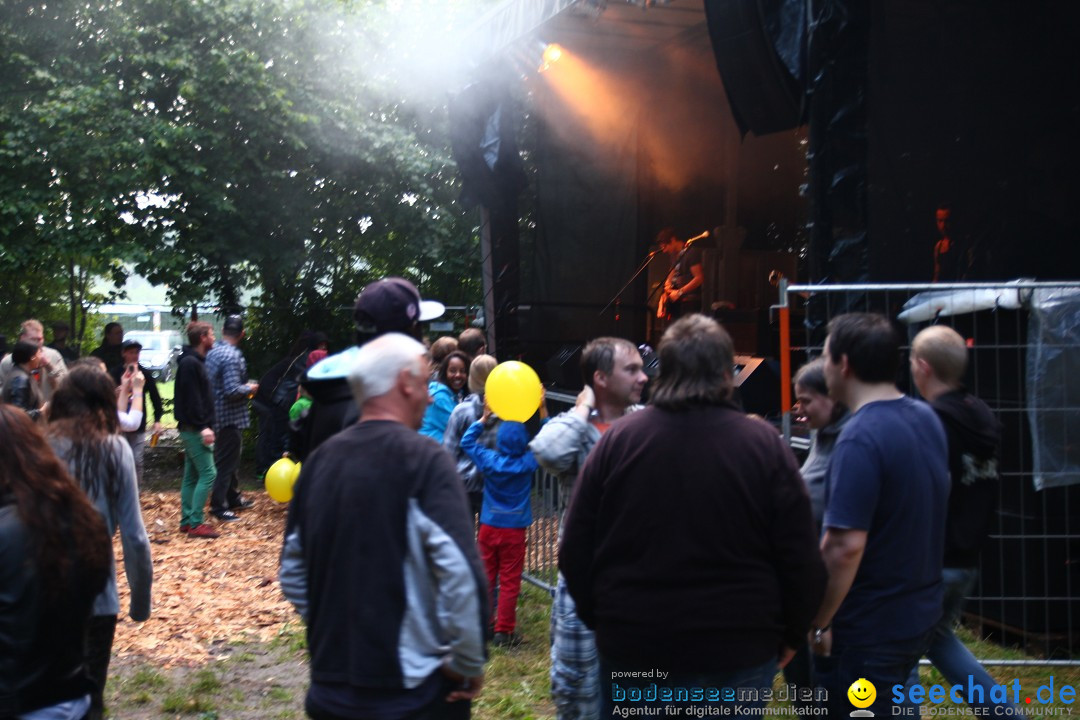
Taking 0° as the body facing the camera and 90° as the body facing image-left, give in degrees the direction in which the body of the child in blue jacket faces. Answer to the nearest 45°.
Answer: approximately 180°

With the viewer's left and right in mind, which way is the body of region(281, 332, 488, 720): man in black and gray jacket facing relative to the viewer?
facing away from the viewer and to the right of the viewer

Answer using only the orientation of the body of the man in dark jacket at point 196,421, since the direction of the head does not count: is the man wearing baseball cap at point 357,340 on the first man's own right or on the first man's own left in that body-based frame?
on the first man's own right

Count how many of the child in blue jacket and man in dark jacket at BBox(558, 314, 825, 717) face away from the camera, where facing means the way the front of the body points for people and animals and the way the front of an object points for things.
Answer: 2

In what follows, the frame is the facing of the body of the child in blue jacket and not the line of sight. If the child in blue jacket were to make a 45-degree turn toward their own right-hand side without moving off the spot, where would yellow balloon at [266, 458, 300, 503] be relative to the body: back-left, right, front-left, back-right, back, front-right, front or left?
back-left

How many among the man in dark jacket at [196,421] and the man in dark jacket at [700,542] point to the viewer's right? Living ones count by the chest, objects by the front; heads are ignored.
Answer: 1

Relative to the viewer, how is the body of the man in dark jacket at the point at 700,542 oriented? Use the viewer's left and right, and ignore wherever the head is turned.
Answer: facing away from the viewer

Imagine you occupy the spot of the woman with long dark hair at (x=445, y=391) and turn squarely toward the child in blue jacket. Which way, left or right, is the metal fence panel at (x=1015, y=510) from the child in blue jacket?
left

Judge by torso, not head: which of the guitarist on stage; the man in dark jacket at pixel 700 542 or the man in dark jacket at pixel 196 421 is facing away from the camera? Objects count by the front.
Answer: the man in dark jacket at pixel 700 542

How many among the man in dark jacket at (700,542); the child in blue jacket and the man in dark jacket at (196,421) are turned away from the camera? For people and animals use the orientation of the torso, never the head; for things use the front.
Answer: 2

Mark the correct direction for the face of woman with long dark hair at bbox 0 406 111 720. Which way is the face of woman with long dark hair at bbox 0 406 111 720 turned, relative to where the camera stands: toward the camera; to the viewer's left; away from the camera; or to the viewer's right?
away from the camera

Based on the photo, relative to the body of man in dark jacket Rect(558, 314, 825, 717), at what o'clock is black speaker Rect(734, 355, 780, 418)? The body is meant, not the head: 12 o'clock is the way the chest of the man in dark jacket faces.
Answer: The black speaker is roughly at 12 o'clock from the man in dark jacket.

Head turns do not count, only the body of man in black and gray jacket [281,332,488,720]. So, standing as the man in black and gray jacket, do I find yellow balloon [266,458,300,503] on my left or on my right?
on my left

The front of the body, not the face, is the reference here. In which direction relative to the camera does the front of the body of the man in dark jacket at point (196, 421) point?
to the viewer's right

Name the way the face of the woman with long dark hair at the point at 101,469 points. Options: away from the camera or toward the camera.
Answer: away from the camera

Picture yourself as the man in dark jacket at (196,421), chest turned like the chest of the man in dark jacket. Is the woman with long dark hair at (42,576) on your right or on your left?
on your right
